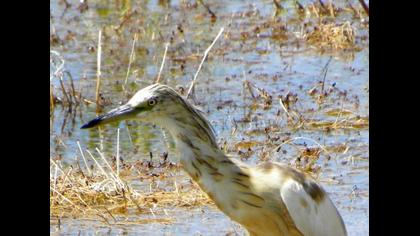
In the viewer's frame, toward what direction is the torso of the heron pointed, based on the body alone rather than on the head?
to the viewer's left
